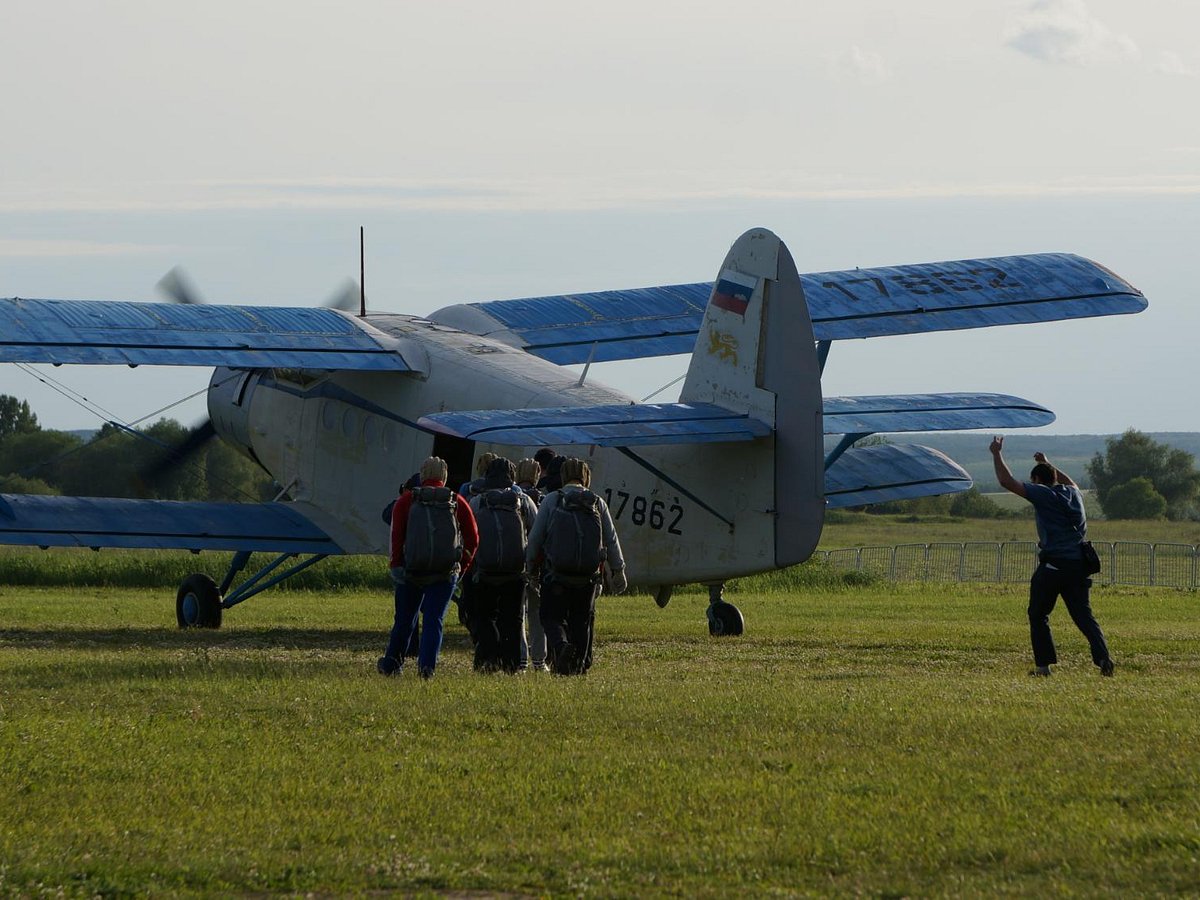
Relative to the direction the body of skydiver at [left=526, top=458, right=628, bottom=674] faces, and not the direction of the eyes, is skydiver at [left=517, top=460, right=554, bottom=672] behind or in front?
in front

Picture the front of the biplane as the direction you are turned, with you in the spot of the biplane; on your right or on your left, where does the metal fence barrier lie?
on your right

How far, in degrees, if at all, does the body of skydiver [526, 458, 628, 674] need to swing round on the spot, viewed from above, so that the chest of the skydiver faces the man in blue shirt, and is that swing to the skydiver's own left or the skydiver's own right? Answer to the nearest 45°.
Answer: approximately 90° to the skydiver's own right

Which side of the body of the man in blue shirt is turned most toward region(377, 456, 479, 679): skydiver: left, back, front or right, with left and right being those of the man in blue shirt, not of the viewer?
left

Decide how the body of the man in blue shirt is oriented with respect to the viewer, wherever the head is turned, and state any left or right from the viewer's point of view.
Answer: facing away from the viewer and to the left of the viewer

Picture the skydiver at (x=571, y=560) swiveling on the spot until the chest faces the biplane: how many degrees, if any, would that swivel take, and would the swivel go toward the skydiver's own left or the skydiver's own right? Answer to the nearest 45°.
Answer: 0° — they already face it

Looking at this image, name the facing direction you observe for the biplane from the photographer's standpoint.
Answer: facing away from the viewer and to the left of the viewer

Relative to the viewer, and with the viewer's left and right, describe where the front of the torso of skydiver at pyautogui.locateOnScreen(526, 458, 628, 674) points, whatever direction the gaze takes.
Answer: facing away from the viewer

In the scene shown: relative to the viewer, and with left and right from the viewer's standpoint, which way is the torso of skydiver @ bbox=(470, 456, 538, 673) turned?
facing away from the viewer

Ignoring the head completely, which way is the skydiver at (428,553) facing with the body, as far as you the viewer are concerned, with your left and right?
facing away from the viewer
